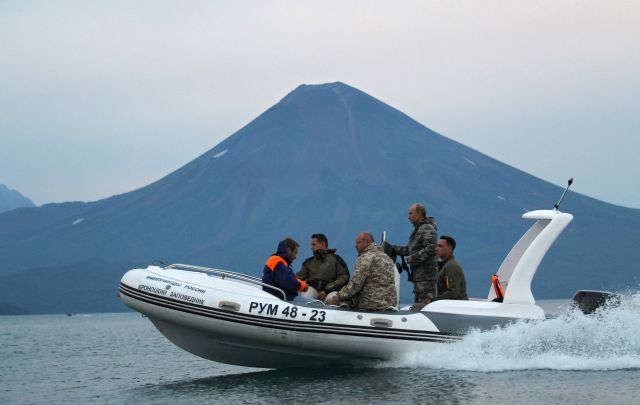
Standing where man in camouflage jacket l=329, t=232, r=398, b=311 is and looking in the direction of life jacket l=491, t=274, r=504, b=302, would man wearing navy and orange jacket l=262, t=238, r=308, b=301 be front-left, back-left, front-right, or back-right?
back-left

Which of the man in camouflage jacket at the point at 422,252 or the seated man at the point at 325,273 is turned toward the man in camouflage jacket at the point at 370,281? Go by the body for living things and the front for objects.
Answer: the man in camouflage jacket at the point at 422,252

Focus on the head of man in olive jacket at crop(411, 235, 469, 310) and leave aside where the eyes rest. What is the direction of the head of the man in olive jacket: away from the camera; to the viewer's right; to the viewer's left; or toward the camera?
to the viewer's left

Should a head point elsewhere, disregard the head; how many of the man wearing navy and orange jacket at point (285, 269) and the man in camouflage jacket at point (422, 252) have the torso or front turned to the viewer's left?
1

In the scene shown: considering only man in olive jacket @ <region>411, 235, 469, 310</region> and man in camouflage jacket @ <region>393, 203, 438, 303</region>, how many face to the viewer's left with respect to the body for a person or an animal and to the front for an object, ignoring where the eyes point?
2

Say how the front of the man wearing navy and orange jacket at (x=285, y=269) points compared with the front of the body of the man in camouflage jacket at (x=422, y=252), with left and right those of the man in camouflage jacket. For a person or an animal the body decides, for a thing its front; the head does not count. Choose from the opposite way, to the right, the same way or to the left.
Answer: the opposite way

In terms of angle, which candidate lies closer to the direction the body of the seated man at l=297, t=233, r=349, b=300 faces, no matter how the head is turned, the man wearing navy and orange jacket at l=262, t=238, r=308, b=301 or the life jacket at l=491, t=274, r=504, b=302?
the man wearing navy and orange jacket

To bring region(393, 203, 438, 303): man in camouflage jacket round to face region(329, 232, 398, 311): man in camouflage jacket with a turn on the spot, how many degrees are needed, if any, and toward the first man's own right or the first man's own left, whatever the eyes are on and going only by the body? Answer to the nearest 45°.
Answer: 0° — they already face them

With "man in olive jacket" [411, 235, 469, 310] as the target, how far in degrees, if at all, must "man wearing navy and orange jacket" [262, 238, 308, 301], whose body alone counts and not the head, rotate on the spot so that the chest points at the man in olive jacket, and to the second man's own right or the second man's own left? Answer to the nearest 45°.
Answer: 0° — they already face them

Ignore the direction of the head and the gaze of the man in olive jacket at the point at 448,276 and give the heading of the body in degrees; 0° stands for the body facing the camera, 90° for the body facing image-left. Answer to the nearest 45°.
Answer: approximately 90°

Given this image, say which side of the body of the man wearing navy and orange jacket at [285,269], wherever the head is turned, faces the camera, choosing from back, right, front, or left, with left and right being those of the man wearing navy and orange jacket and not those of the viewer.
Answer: right

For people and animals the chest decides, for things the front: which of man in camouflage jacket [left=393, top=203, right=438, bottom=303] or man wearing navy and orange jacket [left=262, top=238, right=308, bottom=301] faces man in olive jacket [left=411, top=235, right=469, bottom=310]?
the man wearing navy and orange jacket

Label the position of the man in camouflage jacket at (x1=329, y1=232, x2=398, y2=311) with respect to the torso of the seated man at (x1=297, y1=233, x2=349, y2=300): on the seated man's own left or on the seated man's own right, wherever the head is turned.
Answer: on the seated man's own left

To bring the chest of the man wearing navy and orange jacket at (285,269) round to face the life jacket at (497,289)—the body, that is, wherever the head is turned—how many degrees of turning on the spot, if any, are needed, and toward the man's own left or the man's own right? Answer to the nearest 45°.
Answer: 0° — they already face it

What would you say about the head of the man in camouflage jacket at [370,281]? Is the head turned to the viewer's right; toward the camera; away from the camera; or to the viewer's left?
to the viewer's left
